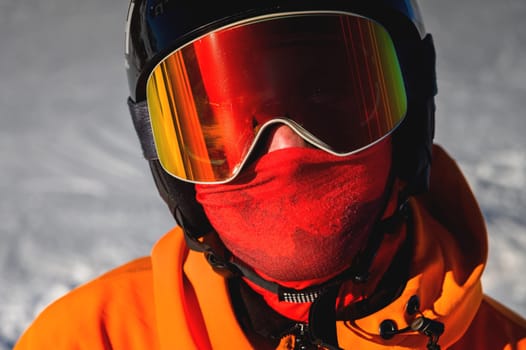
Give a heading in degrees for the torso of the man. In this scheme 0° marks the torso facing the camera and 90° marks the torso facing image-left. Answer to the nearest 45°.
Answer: approximately 0°
